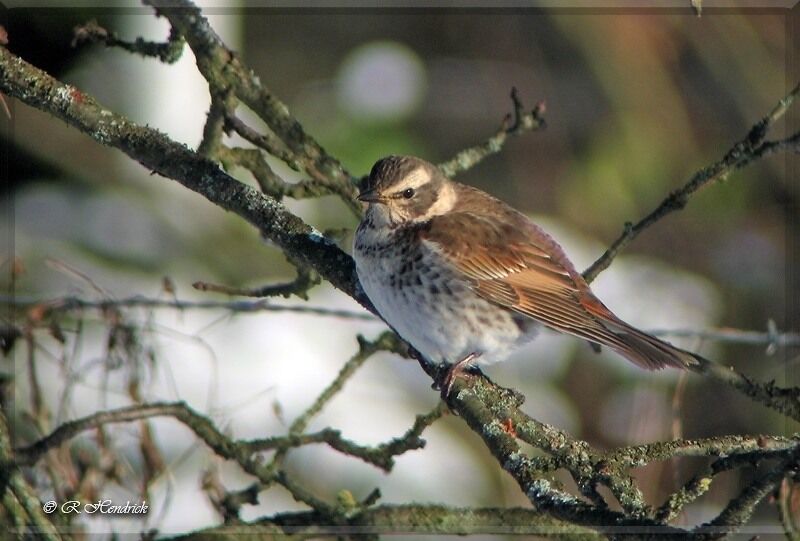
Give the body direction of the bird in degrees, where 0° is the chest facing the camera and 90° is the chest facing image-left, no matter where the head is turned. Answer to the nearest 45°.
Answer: approximately 45°

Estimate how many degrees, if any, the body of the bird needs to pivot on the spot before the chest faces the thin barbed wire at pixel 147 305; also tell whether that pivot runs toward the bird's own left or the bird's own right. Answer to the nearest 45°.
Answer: approximately 45° to the bird's own right
